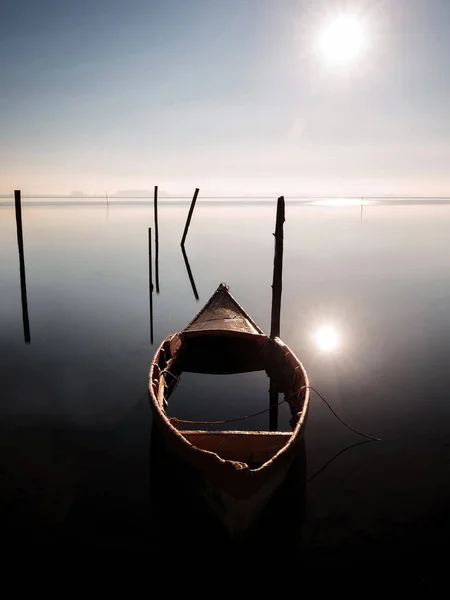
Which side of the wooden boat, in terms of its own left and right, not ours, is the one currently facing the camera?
back
